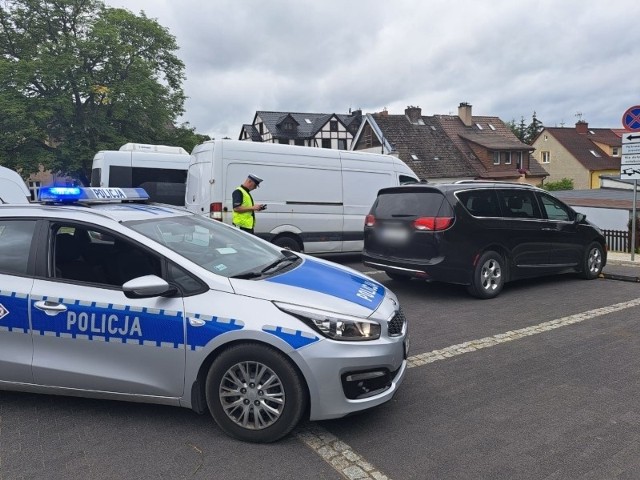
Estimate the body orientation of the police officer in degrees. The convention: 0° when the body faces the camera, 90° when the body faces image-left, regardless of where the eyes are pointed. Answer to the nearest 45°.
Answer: approximately 270°

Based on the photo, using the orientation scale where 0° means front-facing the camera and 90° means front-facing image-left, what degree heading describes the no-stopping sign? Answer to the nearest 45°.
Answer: approximately 0°

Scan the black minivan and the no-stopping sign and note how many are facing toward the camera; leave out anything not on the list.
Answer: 1

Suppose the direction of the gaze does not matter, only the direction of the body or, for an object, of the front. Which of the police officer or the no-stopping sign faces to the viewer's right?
the police officer

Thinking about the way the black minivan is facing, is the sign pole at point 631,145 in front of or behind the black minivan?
in front

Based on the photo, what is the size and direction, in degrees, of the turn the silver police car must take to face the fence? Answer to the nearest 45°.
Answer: approximately 90° to its left

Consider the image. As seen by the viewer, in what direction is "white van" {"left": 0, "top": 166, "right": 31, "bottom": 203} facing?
to the viewer's right

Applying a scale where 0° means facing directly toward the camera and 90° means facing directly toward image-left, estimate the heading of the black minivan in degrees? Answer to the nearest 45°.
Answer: approximately 225°

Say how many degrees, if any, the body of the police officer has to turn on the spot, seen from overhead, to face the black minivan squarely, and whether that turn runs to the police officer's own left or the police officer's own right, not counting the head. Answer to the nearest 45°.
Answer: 0° — they already face it

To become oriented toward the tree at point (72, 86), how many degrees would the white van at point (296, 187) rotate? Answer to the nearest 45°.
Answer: approximately 90° to its left

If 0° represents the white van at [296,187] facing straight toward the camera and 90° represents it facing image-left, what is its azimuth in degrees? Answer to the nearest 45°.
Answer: approximately 225°
